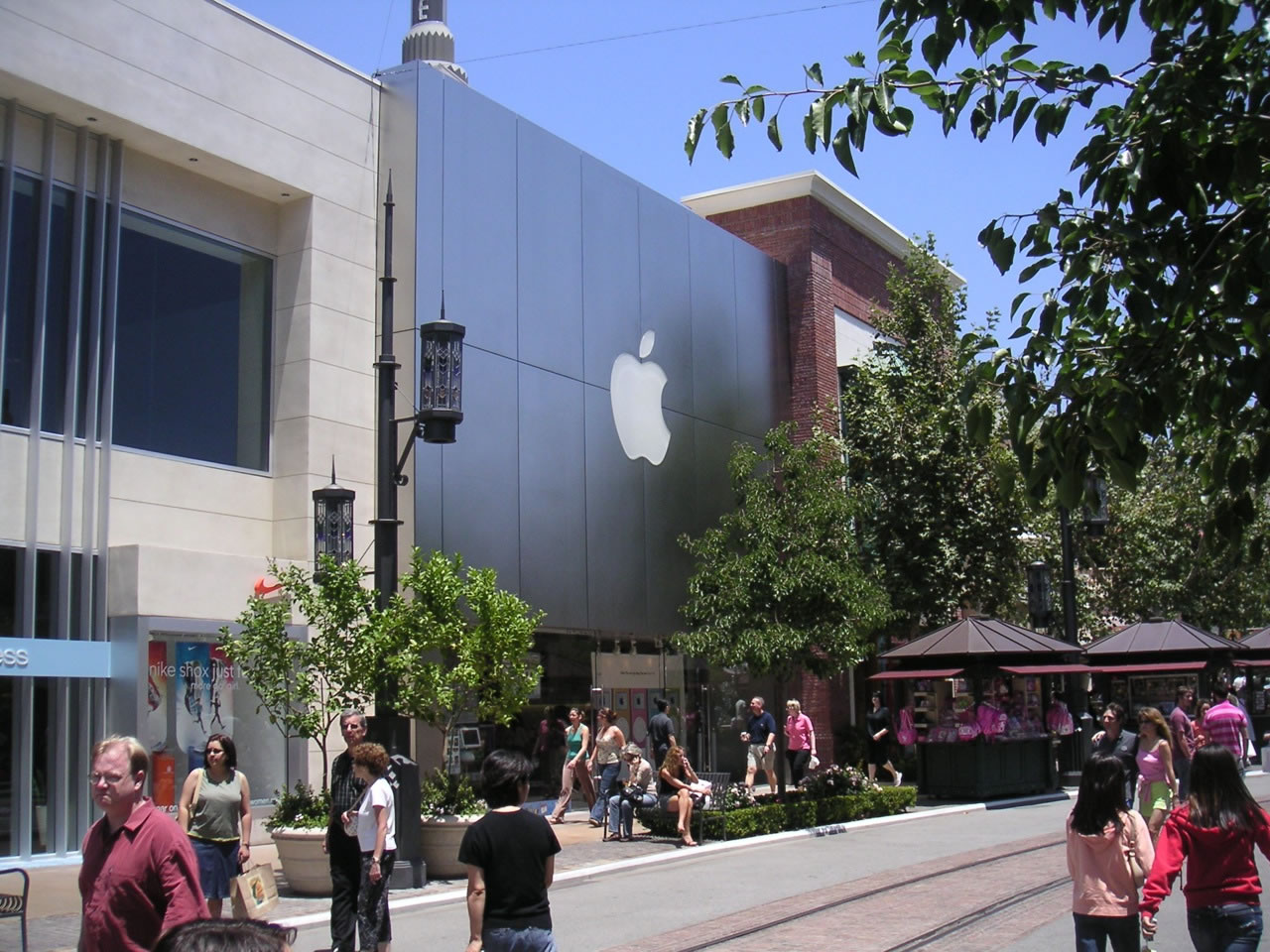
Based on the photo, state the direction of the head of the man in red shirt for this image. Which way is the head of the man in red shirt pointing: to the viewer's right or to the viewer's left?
to the viewer's left

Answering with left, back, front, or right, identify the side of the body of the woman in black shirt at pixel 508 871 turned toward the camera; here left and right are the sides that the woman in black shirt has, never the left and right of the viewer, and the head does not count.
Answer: back

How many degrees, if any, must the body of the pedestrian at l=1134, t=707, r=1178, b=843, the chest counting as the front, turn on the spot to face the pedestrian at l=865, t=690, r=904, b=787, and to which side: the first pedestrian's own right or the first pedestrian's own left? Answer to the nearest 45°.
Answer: approximately 135° to the first pedestrian's own right

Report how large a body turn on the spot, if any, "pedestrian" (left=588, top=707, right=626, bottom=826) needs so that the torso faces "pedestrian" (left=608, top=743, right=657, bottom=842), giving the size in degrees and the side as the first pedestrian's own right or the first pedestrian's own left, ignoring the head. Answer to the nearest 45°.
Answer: approximately 45° to the first pedestrian's own left

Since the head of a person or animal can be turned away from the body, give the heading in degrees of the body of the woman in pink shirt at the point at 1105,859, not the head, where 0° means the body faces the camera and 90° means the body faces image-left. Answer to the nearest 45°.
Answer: approximately 180°

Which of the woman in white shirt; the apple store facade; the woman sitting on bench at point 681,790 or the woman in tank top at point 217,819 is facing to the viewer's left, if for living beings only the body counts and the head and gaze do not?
the woman in white shirt

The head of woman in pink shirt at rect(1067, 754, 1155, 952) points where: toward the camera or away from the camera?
away from the camera

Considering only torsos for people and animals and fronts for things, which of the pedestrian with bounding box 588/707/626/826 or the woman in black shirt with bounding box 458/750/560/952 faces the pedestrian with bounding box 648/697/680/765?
the woman in black shirt

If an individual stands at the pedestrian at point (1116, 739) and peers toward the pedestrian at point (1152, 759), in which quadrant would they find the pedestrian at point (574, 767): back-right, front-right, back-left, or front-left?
back-right

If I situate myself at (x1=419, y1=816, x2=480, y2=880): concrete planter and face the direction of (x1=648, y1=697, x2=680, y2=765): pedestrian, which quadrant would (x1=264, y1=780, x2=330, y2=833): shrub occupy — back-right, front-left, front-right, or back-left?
back-left

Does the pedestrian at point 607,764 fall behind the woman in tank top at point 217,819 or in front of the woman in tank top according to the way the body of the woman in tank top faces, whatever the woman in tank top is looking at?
behind
